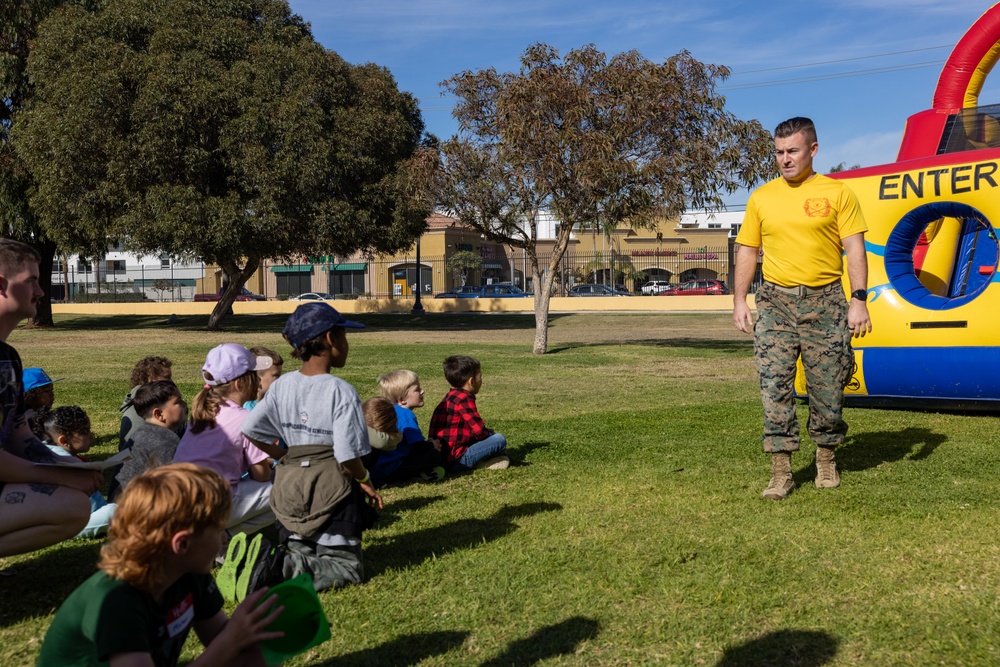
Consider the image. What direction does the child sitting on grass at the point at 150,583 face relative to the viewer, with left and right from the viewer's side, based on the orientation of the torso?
facing to the right of the viewer

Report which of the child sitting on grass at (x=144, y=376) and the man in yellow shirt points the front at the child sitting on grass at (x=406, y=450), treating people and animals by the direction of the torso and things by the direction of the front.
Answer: the child sitting on grass at (x=144, y=376)

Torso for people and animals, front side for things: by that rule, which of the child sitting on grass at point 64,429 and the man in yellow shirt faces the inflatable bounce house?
the child sitting on grass

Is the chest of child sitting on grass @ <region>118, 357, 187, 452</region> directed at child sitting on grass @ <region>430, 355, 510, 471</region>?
yes

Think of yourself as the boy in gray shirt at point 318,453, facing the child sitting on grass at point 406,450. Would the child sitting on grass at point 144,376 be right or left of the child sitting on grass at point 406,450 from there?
left

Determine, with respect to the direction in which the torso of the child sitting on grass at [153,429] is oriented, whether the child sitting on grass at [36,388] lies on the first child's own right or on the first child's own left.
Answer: on the first child's own left

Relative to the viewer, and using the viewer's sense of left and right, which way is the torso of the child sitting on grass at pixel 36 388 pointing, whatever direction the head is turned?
facing to the right of the viewer

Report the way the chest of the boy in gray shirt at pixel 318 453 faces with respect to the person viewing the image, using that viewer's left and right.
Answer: facing away from the viewer and to the right of the viewer

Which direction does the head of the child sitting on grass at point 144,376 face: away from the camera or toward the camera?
away from the camera

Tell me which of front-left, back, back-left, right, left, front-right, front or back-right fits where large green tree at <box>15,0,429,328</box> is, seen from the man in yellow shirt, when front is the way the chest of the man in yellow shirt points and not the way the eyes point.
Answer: back-right

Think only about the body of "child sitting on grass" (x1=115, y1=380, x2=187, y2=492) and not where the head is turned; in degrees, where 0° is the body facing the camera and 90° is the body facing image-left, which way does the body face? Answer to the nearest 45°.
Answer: approximately 270°

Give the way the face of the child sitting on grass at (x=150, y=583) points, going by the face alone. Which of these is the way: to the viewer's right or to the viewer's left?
to the viewer's right

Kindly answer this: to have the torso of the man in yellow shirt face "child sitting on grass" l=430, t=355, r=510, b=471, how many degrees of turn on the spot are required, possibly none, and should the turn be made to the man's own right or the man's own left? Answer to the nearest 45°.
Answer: approximately 90° to the man's own right
